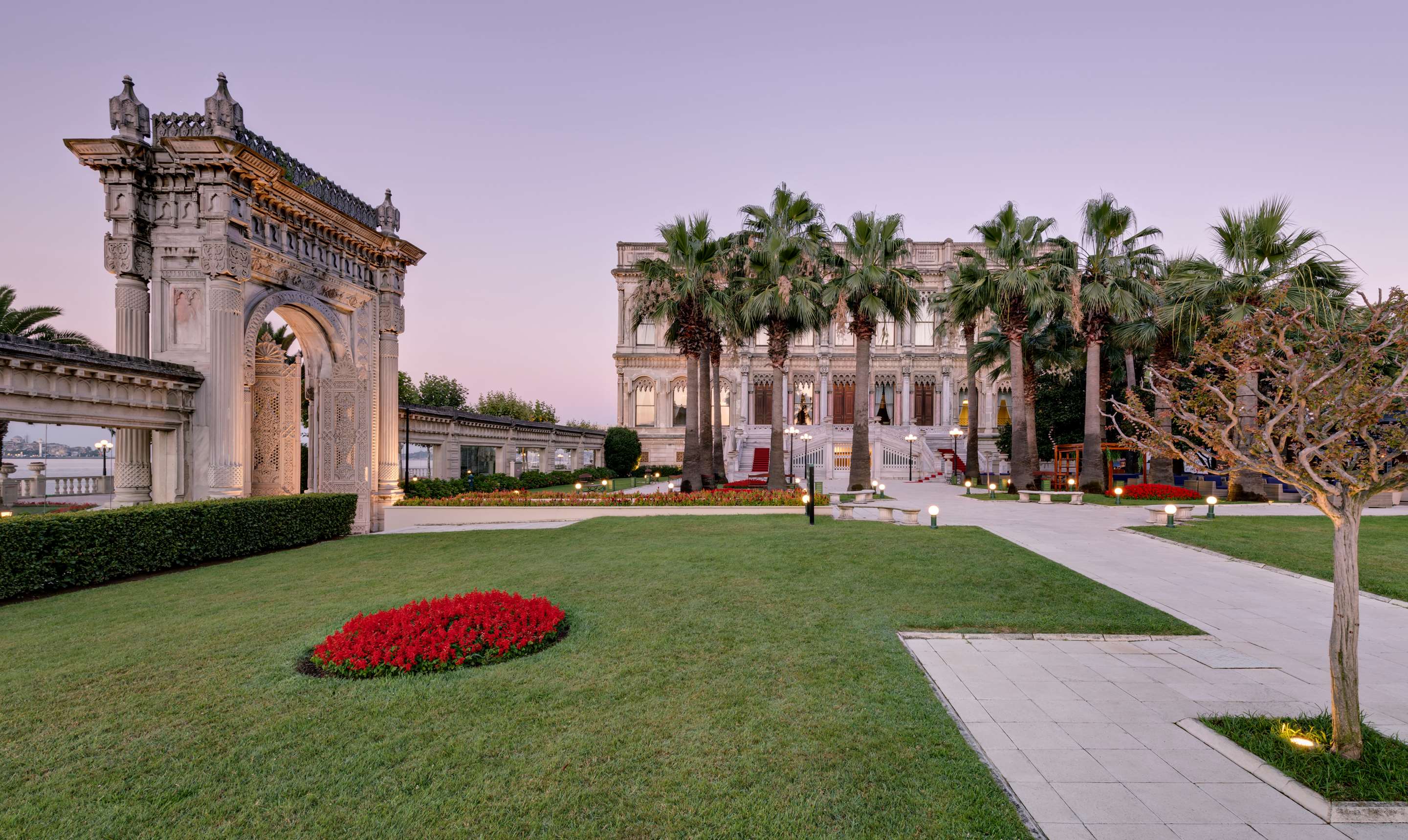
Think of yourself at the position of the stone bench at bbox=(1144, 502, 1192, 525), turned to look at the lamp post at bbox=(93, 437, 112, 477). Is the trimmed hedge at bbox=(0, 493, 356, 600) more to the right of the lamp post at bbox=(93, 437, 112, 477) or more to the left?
left

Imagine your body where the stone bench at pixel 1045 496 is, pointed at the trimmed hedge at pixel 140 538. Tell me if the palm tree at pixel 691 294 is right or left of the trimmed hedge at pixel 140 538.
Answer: right

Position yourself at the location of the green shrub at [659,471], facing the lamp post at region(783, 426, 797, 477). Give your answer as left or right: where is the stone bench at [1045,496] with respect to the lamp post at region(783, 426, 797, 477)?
right
